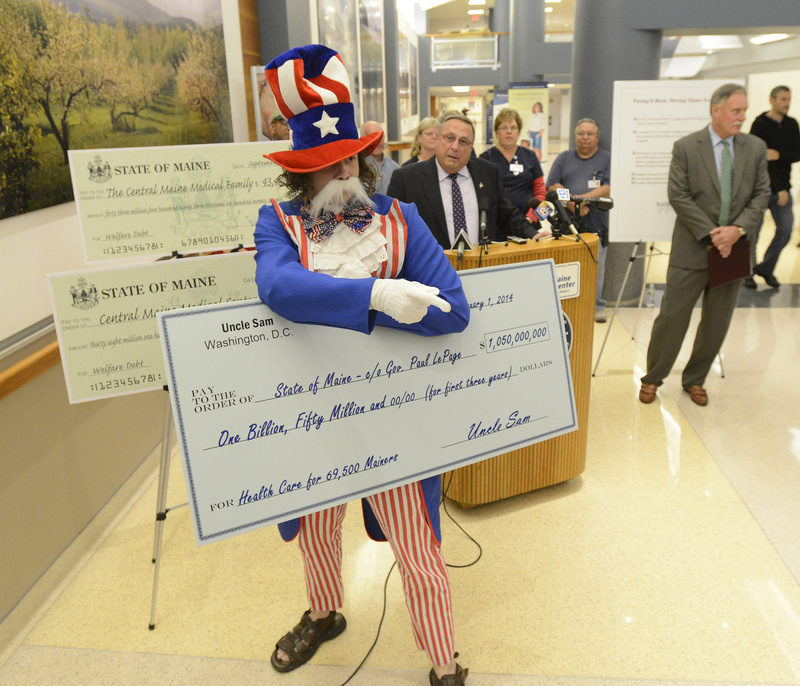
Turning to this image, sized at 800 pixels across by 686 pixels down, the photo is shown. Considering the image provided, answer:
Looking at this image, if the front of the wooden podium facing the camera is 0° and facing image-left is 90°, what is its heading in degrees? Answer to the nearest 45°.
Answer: approximately 315°

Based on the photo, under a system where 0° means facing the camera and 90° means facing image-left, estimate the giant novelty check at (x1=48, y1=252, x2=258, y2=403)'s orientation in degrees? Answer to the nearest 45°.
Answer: approximately 0°

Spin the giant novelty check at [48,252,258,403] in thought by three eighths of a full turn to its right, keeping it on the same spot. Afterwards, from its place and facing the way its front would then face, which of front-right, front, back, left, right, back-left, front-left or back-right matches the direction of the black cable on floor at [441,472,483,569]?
back-right

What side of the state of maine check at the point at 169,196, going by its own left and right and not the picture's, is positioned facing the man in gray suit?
left

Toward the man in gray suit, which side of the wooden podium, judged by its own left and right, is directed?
left

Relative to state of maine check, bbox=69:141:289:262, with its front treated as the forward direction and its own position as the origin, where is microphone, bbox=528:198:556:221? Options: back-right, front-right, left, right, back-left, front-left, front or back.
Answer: left

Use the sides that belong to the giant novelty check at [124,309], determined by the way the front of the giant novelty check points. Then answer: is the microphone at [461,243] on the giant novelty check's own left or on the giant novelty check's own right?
on the giant novelty check's own left

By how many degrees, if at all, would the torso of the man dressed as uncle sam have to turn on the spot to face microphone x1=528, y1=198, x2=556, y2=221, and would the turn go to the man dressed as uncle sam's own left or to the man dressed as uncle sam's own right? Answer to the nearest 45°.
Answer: approximately 135° to the man dressed as uncle sam's own left
